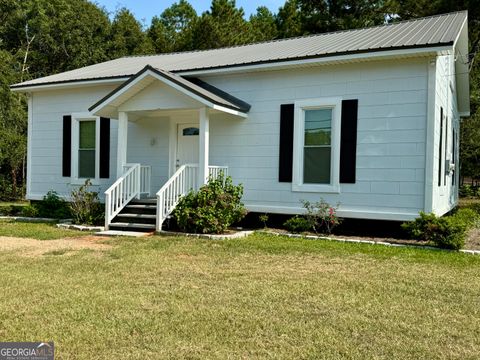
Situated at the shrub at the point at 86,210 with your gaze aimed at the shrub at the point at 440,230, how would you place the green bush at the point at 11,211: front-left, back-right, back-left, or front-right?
back-left

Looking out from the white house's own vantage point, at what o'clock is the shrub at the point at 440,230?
The shrub is roughly at 9 o'clock from the white house.

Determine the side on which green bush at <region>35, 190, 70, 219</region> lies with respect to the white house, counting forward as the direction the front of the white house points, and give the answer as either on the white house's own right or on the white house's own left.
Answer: on the white house's own right

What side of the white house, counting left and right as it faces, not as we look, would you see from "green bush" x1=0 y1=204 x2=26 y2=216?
right

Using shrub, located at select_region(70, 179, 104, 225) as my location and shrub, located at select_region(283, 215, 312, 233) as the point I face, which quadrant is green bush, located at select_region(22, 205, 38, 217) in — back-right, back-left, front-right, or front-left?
back-left

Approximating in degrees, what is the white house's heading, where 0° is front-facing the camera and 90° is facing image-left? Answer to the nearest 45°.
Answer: approximately 45°
